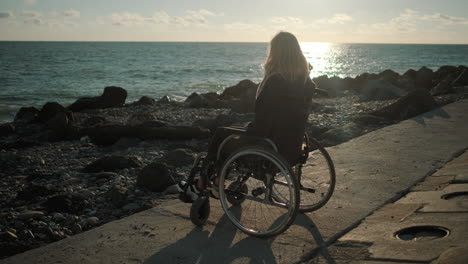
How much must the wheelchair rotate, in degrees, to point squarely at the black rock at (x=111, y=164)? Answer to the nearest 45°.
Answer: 0° — it already faces it

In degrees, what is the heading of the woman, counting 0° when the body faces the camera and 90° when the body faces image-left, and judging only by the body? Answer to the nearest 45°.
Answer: approximately 135°

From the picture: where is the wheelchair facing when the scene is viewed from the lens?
facing away from the viewer and to the left of the viewer

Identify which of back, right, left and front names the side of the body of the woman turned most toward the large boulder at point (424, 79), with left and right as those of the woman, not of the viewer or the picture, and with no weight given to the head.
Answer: right

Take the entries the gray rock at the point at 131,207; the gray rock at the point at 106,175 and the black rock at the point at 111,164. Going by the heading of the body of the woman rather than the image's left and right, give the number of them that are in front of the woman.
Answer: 3

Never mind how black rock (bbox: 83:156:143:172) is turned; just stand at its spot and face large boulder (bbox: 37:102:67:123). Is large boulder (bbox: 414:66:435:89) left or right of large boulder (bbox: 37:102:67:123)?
right

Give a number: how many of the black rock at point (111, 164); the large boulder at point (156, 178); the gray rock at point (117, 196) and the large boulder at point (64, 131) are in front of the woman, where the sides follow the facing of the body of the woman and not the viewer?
4

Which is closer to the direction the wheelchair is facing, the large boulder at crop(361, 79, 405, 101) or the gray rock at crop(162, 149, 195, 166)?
the gray rock

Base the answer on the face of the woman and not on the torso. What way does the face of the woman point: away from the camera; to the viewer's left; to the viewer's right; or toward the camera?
away from the camera

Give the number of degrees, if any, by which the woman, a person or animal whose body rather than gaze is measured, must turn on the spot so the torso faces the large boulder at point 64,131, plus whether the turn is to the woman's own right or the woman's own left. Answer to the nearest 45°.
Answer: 0° — they already face it

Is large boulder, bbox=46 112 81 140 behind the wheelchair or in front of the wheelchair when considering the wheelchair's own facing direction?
in front

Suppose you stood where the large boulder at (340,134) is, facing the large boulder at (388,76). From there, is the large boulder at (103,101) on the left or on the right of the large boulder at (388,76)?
left

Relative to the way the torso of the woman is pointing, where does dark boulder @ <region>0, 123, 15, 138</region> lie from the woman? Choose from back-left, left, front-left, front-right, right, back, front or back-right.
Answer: front
